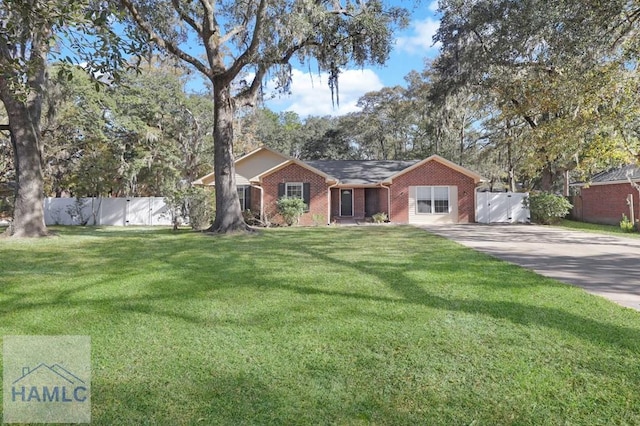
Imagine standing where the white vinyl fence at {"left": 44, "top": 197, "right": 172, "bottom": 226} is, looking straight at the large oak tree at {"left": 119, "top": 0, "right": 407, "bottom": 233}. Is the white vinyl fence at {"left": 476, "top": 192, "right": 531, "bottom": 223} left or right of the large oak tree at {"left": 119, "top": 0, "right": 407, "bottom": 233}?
left

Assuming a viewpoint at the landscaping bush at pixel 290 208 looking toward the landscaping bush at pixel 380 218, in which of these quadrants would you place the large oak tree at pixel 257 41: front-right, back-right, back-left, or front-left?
back-right

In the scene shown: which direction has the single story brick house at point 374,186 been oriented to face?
toward the camera

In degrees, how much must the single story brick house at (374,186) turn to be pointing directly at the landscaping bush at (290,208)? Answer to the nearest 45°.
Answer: approximately 90° to its right

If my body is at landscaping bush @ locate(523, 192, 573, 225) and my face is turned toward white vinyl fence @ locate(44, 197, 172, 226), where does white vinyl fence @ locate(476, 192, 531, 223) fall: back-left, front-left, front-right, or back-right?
front-right

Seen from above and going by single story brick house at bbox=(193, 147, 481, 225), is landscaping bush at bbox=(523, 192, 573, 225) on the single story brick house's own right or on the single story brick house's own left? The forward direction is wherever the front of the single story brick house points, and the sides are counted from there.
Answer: on the single story brick house's own left

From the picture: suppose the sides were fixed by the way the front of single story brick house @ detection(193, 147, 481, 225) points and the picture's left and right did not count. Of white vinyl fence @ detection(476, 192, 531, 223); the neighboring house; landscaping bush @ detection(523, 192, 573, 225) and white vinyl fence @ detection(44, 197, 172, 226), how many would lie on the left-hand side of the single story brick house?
3

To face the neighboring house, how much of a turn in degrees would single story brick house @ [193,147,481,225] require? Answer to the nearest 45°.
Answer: approximately 90° to its left

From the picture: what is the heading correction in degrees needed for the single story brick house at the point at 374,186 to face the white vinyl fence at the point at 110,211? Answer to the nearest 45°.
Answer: approximately 90° to its right

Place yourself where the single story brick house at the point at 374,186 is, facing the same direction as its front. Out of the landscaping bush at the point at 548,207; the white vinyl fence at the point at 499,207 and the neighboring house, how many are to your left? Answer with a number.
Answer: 3

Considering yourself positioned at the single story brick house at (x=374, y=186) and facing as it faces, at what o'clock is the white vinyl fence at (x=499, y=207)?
The white vinyl fence is roughly at 9 o'clock from the single story brick house.
